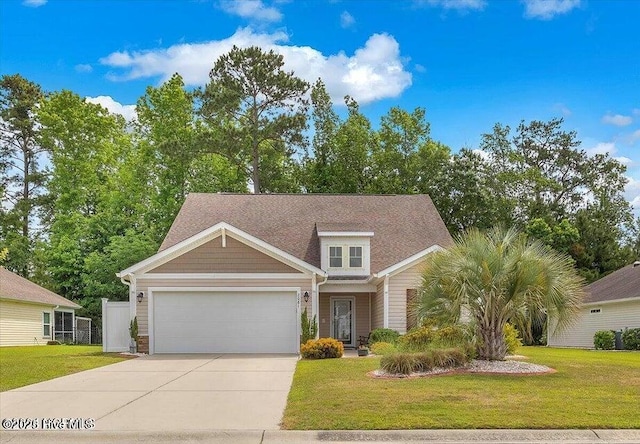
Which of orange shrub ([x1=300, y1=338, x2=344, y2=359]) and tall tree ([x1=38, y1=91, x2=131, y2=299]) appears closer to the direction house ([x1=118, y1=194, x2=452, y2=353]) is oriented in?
the orange shrub

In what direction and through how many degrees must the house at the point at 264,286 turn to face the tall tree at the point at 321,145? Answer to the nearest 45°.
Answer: approximately 180°

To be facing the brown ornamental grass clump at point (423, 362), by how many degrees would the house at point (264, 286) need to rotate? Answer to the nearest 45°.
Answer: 0° — it already faces it

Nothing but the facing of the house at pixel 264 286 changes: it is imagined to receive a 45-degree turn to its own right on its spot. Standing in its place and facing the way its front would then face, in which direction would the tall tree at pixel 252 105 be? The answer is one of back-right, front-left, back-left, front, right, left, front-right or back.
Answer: back-right

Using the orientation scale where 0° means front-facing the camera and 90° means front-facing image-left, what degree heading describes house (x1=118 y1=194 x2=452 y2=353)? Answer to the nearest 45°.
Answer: approximately 0°
